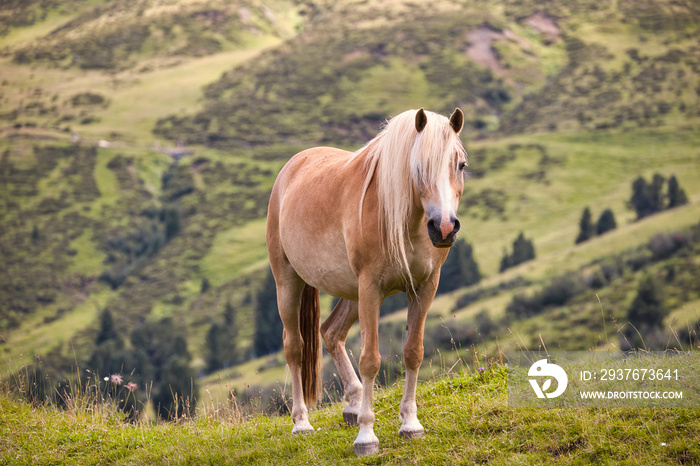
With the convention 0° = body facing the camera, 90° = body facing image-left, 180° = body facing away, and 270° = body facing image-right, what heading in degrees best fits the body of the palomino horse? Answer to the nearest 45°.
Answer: approximately 315°
